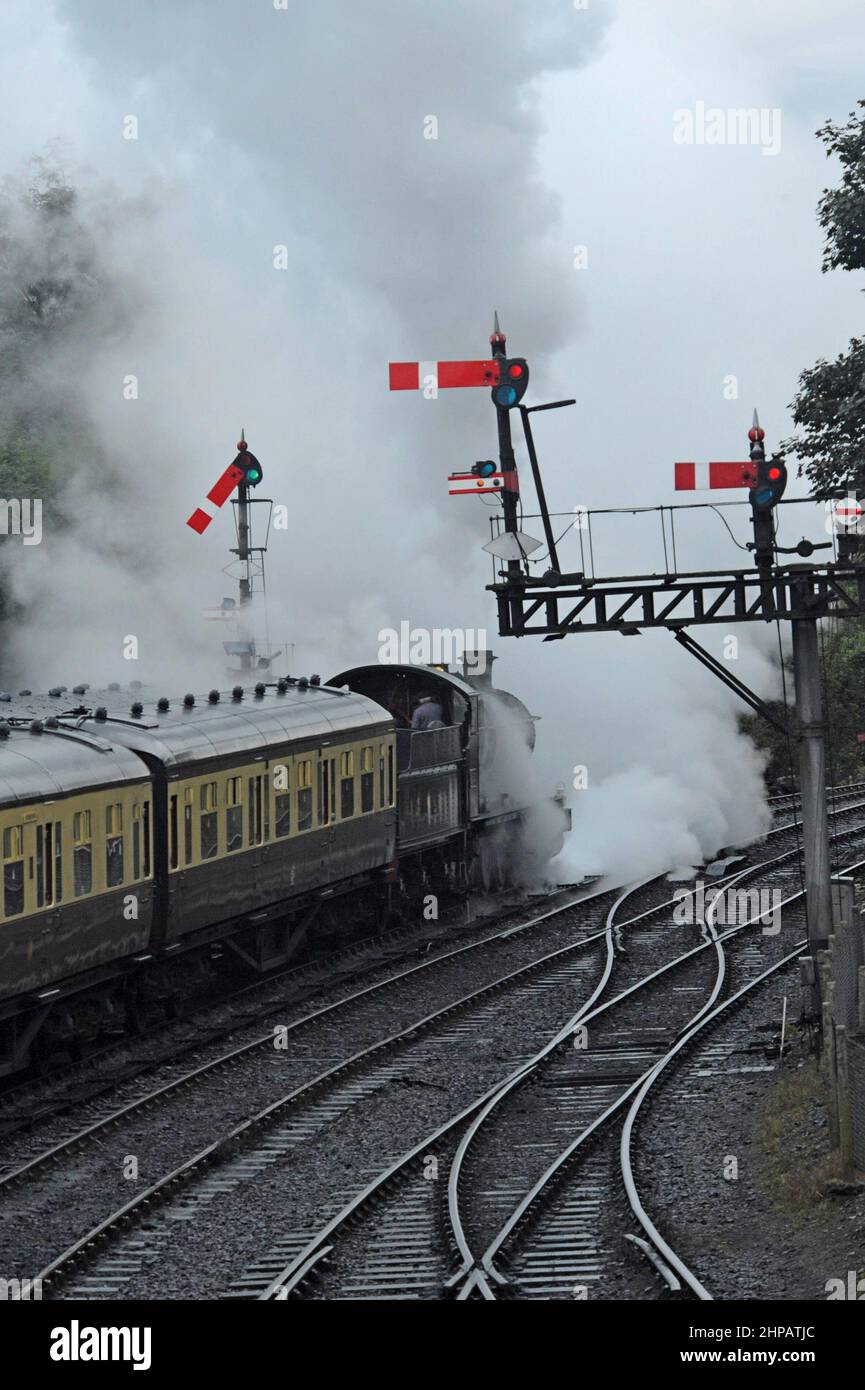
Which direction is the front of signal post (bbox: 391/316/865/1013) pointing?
toward the camera

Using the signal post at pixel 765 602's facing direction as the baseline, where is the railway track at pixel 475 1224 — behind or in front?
in front

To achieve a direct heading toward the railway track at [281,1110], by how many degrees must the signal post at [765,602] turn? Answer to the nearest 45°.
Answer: approximately 45° to its right
